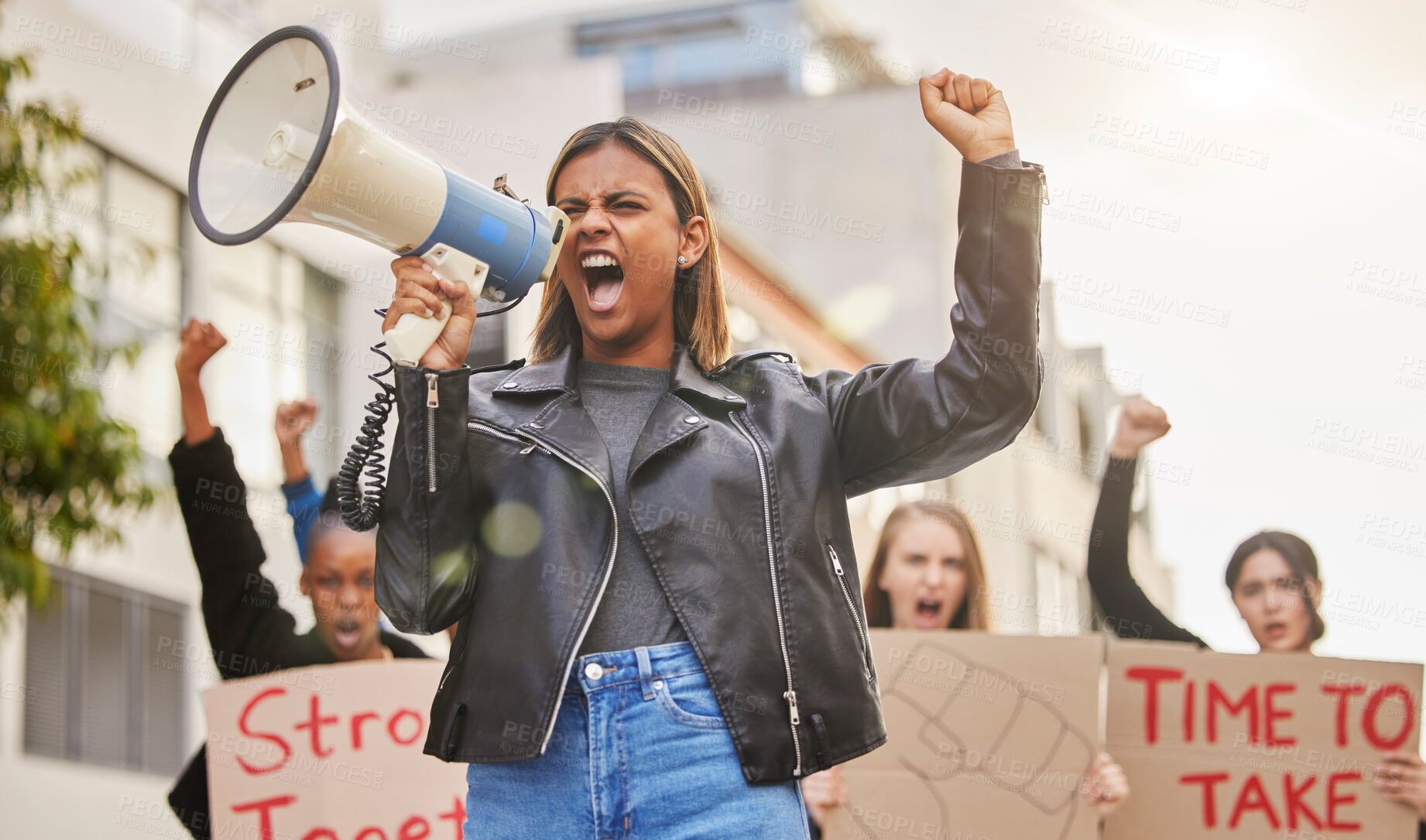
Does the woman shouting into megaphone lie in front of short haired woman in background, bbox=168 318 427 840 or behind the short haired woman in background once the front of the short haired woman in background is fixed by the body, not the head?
in front

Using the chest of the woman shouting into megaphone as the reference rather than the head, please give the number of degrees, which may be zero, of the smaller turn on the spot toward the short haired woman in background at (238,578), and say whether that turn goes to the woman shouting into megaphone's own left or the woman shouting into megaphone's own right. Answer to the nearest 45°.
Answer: approximately 90° to the woman shouting into megaphone's own right

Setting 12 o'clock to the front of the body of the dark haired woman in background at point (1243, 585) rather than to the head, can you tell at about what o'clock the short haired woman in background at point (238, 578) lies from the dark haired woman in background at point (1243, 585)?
the short haired woman in background at point (238, 578) is roughly at 2 o'clock from the dark haired woman in background at point (1243, 585).

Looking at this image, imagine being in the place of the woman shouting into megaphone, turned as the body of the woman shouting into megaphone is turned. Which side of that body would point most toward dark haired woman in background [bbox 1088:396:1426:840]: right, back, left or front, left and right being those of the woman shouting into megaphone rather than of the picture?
back

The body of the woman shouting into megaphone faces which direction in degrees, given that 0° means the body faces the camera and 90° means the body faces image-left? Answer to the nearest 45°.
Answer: approximately 45°

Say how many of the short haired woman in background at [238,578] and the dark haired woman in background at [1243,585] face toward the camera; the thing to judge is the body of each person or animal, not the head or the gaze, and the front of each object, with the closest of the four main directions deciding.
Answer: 2

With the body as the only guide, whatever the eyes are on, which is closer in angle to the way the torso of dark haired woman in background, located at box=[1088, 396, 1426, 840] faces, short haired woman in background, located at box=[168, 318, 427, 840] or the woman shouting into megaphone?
the woman shouting into megaphone

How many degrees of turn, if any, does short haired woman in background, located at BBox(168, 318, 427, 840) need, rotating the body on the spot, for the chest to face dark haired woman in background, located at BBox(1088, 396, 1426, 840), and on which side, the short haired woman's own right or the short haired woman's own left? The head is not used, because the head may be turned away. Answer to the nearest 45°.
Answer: approximately 90° to the short haired woman's own left

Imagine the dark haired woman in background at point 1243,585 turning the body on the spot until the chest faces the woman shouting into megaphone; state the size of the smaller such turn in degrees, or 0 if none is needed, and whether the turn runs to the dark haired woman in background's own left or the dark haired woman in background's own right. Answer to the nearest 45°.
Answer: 0° — they already face them
